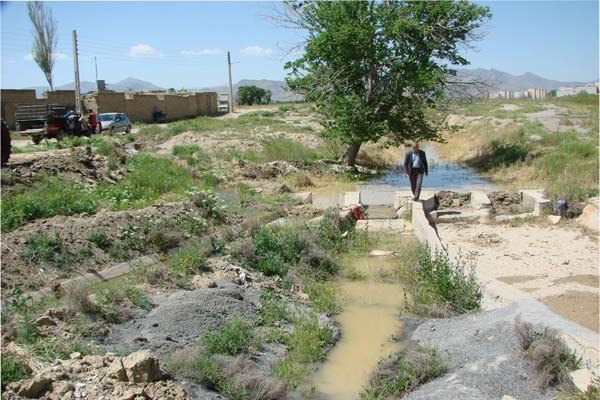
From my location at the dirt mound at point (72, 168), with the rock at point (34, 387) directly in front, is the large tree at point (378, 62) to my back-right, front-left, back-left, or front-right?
back-left

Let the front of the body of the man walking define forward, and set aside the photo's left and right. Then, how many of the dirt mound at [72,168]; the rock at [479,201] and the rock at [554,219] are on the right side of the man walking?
1

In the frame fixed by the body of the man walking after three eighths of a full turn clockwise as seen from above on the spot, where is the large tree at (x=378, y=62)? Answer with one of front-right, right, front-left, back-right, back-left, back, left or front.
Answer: front-right

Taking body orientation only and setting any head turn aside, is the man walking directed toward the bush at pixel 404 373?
yes

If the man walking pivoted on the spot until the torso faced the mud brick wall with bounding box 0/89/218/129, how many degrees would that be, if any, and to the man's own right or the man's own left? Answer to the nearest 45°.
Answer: approximately 135° to the man's own right

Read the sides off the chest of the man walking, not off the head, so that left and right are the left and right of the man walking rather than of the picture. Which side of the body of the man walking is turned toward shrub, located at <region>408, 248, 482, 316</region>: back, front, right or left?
front

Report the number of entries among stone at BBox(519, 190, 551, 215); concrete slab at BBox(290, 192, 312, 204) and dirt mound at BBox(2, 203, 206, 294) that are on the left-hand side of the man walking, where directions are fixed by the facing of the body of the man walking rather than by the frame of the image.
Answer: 1

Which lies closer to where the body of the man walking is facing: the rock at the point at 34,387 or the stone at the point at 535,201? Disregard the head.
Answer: the rock

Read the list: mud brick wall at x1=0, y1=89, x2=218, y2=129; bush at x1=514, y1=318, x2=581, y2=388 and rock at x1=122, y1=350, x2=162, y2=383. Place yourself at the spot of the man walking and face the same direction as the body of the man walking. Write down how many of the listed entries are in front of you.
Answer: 2

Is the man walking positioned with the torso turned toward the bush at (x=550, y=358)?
yes

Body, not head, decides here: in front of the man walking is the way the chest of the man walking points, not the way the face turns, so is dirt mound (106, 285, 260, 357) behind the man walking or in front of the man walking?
in front

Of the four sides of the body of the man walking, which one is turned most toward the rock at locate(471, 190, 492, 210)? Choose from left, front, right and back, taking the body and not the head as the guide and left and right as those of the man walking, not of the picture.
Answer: left

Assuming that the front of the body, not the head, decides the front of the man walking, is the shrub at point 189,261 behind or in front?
in front

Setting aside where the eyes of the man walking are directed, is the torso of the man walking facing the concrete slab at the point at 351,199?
no

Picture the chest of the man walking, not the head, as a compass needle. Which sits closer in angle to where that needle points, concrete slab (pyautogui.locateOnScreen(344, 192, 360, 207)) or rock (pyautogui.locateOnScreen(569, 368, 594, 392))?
the rock

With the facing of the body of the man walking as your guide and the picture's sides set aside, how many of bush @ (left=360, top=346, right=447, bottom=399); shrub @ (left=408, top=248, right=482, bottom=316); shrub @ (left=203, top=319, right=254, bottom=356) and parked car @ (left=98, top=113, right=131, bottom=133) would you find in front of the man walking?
3

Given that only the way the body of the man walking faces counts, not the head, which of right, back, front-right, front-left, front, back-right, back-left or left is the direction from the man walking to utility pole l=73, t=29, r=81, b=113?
back-right

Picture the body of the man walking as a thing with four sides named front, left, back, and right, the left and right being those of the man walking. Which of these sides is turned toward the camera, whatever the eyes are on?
front
